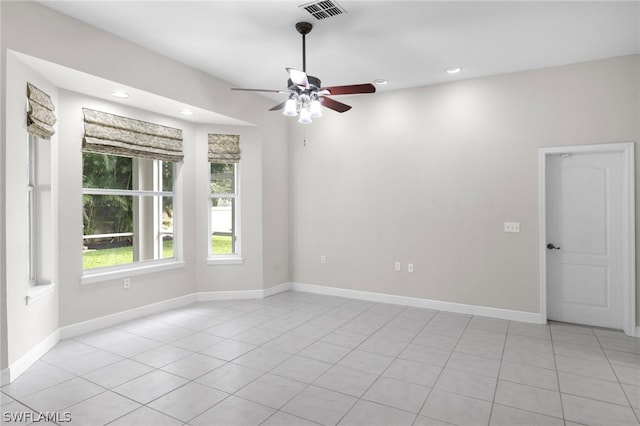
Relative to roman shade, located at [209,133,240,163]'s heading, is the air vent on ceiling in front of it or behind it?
in front

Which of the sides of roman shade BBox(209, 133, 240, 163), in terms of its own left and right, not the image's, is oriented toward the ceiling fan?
front

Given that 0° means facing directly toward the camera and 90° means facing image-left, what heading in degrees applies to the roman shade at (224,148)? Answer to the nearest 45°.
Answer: approximately 0°

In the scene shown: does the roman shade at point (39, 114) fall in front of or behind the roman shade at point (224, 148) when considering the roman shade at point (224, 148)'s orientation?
in front

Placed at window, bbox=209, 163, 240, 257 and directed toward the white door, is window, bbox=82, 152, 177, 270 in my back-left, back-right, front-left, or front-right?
back-right
